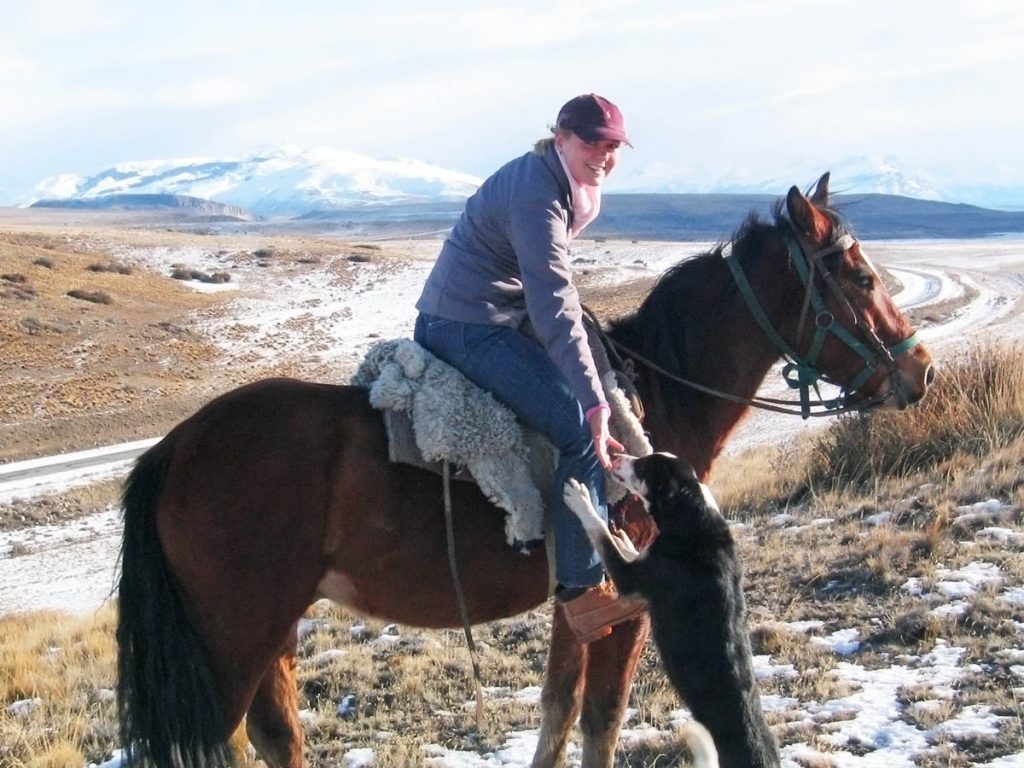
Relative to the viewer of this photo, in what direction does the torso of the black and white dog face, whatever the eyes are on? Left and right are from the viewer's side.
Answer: facing to the left of the viewer

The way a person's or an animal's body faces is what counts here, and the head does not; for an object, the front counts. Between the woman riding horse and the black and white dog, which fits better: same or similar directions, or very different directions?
very different directions

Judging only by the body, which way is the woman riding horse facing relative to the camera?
to the viewer's right

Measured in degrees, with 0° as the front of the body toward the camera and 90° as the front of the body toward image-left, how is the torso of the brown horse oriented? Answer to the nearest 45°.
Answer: approximately 270°
